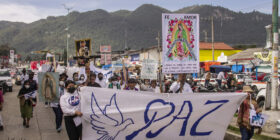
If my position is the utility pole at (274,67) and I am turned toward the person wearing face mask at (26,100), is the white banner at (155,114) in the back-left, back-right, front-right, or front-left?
front-left

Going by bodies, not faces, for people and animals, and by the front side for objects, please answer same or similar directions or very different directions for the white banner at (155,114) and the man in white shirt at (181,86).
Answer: same or similar directions

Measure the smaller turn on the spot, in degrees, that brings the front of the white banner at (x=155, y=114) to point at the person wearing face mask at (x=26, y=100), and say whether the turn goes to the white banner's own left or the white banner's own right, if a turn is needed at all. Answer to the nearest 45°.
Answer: approximately 135° to the white banner's own right

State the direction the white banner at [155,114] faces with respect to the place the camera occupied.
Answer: facing the viewer

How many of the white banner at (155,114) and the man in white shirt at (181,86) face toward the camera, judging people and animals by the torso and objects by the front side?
2

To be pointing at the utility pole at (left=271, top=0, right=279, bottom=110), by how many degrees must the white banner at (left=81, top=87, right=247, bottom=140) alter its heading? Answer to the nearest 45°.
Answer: approximately 135° to its left

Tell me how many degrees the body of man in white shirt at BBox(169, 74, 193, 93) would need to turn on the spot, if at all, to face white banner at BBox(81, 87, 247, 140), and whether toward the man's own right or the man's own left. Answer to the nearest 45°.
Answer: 0° — they already face it

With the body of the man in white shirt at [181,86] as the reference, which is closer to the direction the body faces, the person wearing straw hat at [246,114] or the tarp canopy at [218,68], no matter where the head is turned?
the person wearing straw hat

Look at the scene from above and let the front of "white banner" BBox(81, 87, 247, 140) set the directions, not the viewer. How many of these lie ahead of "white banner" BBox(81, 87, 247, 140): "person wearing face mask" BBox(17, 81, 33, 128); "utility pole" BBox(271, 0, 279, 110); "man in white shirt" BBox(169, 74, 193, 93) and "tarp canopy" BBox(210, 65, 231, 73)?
0

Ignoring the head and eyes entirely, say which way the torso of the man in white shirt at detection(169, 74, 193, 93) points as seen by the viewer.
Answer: toward the camera

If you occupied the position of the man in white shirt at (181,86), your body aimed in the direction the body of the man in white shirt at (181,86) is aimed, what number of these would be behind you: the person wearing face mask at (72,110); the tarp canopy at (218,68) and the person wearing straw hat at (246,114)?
1

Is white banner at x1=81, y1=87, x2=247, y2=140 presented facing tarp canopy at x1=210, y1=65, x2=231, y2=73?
no
